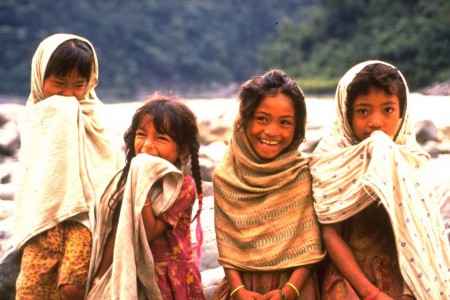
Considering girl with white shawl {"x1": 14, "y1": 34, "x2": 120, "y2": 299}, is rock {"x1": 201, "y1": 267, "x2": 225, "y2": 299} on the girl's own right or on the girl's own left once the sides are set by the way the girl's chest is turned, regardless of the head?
on the girl's own left

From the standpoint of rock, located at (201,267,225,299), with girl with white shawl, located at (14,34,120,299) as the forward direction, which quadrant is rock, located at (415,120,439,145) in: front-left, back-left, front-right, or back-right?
back-right

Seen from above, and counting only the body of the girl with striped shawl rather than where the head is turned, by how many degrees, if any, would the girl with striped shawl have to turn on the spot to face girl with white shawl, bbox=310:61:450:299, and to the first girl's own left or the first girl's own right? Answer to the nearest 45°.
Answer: approximately 90° to the first girl's own left

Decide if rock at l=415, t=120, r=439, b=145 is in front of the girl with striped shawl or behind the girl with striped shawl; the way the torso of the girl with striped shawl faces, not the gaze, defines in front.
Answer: behind

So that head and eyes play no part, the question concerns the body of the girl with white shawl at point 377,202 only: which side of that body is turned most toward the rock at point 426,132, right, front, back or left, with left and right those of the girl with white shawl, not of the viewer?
back

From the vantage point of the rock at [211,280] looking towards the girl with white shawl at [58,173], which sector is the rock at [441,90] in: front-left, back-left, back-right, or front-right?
back-right
